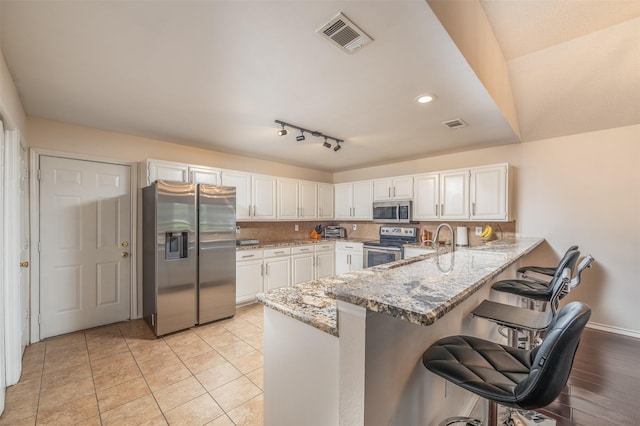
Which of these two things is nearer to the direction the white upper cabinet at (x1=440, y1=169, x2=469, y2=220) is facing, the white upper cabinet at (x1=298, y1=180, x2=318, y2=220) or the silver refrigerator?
the silver refrigerator

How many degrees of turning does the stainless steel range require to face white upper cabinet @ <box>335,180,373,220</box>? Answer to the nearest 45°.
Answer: approximately 90° to its right

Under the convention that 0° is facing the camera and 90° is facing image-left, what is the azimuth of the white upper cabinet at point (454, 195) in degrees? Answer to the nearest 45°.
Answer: approximately 45°

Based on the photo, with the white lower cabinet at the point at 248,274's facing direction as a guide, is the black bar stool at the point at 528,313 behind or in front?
in front

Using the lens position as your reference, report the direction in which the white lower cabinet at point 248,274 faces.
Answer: facing the viewer and to the right of the viewer

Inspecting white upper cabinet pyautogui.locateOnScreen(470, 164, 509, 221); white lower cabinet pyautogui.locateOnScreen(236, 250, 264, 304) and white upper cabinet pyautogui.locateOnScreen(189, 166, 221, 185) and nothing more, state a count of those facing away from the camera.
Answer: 0

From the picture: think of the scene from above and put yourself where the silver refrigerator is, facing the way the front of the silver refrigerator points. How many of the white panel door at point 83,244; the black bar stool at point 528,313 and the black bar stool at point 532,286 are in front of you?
2

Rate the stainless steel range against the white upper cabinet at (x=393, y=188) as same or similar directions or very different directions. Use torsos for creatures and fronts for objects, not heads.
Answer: same or similar directions
